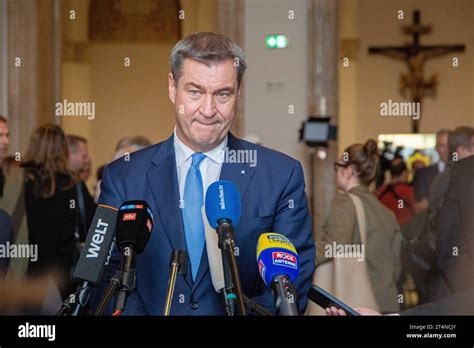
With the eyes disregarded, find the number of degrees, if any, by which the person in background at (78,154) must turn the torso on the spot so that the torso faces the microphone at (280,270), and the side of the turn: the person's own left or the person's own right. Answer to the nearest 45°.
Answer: approximately 45° to the person's own right

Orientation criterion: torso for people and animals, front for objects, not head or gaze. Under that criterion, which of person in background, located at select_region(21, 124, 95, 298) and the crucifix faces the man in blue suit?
the crucifix

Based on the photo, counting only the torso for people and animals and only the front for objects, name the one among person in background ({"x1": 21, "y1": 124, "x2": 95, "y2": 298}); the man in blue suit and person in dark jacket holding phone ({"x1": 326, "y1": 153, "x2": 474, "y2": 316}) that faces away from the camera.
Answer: person in background ({"x1": 21, "y1": 124, "x2": 95, "y2": 298})

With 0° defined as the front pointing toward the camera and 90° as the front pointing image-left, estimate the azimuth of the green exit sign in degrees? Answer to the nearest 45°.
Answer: approximately 0°

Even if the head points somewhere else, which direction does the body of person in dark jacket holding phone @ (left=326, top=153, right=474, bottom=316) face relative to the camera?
to the viewer's left

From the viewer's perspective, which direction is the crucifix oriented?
toward the camera

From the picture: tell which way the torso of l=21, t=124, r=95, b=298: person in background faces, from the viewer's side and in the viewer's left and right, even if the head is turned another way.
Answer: facing away from the viewer

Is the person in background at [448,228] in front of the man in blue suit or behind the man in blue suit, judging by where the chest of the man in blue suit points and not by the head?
behind

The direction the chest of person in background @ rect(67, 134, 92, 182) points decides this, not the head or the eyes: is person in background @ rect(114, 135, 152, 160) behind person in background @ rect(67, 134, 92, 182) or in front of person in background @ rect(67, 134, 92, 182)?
in front

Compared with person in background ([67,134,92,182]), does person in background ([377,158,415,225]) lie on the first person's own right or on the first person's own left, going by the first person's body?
on the first person's own left

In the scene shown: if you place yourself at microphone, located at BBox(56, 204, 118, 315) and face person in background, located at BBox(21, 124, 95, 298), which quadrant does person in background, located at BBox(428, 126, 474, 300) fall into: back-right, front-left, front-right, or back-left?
front-right
